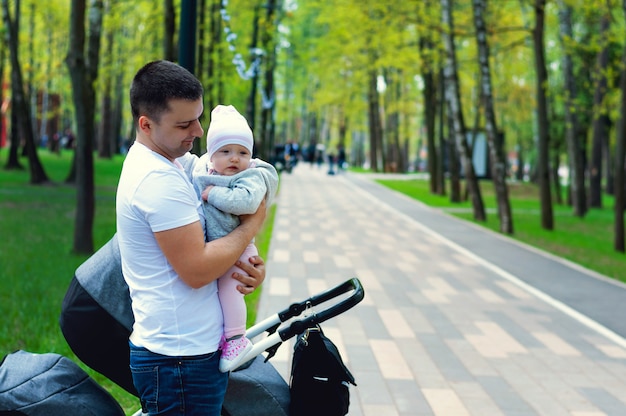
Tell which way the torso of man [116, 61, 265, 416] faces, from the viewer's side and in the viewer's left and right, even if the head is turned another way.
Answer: facing to the right of the viewer

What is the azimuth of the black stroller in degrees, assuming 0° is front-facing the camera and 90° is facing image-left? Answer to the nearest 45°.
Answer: approximately 90°

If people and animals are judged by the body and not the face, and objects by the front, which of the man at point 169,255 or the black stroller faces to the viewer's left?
the black stroller

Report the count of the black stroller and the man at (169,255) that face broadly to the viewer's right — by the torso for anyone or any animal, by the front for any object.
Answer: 1

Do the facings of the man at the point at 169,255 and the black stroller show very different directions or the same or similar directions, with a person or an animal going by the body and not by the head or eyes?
very different directions
